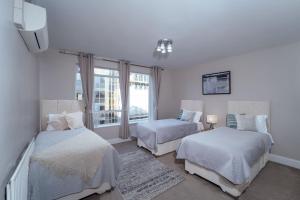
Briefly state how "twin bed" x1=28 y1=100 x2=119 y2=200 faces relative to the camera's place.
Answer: facing the viewer

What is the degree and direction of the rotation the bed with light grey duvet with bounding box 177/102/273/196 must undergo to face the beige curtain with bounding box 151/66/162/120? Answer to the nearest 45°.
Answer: approximately 90° to its right

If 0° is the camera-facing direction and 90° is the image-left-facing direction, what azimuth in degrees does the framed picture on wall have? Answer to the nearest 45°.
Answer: approximately 45°

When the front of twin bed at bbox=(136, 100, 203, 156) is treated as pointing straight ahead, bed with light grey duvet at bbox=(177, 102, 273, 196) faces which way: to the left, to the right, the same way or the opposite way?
the same way

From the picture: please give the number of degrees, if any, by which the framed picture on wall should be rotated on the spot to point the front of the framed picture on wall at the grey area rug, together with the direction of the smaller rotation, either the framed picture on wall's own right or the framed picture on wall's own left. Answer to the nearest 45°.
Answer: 0° — it already faces it

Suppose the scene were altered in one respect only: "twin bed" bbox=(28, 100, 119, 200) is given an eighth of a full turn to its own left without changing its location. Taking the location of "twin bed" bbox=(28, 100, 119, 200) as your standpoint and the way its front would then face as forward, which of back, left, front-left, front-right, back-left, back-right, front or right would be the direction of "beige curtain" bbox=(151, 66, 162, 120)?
left

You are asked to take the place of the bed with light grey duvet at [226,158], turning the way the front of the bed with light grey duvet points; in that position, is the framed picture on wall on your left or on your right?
on your right

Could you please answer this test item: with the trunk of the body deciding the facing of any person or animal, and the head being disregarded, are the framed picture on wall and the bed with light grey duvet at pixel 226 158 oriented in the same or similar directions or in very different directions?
same or similar directions

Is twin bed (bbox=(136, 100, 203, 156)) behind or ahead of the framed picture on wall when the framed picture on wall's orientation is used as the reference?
ahead

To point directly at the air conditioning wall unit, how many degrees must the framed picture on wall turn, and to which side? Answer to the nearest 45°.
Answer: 0° — it already faces it

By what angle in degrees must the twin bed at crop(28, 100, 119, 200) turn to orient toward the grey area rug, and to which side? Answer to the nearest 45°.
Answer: approximately 90° to its left

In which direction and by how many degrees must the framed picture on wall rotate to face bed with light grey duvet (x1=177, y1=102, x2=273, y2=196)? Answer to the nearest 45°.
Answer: approximately 45° to its left

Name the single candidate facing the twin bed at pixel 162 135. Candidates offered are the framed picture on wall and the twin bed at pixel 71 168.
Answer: the framed picture on wall

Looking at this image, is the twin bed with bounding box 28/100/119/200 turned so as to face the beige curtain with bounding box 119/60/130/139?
no
